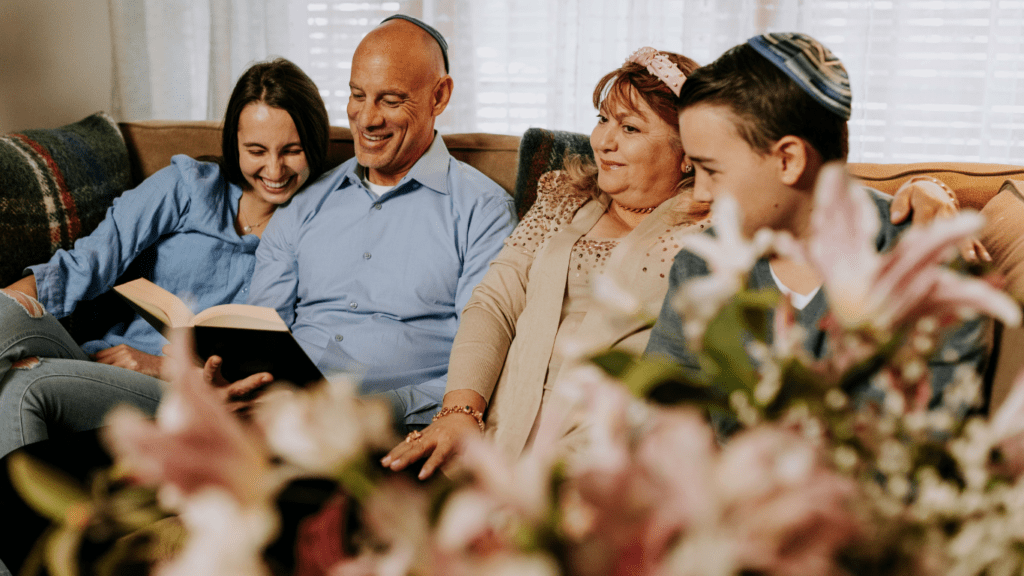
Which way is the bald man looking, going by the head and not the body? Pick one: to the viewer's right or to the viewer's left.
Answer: to the viewer's left

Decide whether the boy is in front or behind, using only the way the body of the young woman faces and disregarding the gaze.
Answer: in front

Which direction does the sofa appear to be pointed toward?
toward the camera

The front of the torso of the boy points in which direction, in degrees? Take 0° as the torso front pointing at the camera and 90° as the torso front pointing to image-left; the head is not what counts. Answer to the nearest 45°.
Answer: approximately 45°

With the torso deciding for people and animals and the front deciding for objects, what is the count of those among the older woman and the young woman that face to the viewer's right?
0

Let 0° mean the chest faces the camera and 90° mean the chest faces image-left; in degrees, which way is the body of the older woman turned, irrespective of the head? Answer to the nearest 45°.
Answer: approximately 45°

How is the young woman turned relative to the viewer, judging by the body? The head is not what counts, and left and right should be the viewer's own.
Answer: facing the viewer

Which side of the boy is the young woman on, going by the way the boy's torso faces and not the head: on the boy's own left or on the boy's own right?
on the boy's own right

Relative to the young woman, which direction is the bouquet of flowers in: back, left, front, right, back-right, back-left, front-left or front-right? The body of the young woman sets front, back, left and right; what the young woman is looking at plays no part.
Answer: front
